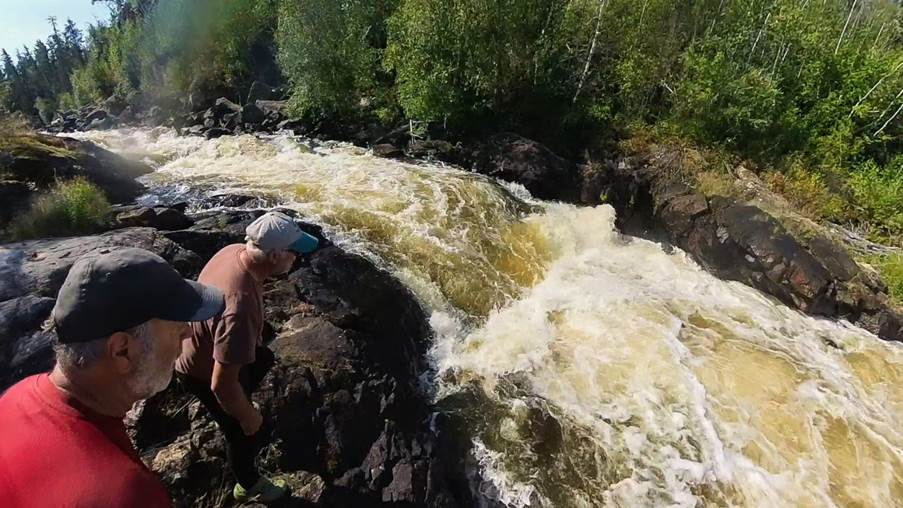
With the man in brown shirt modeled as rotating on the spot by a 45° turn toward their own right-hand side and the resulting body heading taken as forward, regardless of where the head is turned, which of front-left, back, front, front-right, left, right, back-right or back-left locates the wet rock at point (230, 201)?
back-left

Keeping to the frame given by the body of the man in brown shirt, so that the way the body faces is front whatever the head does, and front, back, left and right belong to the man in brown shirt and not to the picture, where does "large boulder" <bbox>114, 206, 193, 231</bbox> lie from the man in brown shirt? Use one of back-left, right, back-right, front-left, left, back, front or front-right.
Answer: left

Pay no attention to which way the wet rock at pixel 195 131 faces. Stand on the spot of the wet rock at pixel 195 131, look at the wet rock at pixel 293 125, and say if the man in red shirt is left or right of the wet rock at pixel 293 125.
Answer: right

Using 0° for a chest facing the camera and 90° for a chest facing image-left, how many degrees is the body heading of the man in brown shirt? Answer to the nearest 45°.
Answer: approximately 270°

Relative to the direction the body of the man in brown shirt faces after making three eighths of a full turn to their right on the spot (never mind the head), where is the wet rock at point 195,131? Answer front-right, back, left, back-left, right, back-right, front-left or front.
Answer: back-right

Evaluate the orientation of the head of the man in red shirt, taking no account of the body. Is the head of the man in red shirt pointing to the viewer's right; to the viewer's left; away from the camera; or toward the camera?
to the viewer's right

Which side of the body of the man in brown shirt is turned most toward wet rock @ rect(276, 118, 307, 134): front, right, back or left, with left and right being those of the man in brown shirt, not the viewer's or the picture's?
left

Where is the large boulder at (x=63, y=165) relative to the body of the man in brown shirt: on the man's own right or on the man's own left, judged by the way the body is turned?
on the man's own left

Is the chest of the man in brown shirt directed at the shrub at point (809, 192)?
yes

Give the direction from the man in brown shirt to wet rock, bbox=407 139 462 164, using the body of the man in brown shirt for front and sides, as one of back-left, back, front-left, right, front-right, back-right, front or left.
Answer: front-left

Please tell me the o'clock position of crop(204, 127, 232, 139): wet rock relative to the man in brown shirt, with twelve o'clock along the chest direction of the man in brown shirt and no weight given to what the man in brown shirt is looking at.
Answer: The wet rock is roughly at 9 o'clock from the man in brown shirt.

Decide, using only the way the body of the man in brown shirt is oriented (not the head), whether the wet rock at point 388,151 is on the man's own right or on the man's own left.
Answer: on the man's own left

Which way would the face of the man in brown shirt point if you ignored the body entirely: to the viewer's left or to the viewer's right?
to the viewer's right
